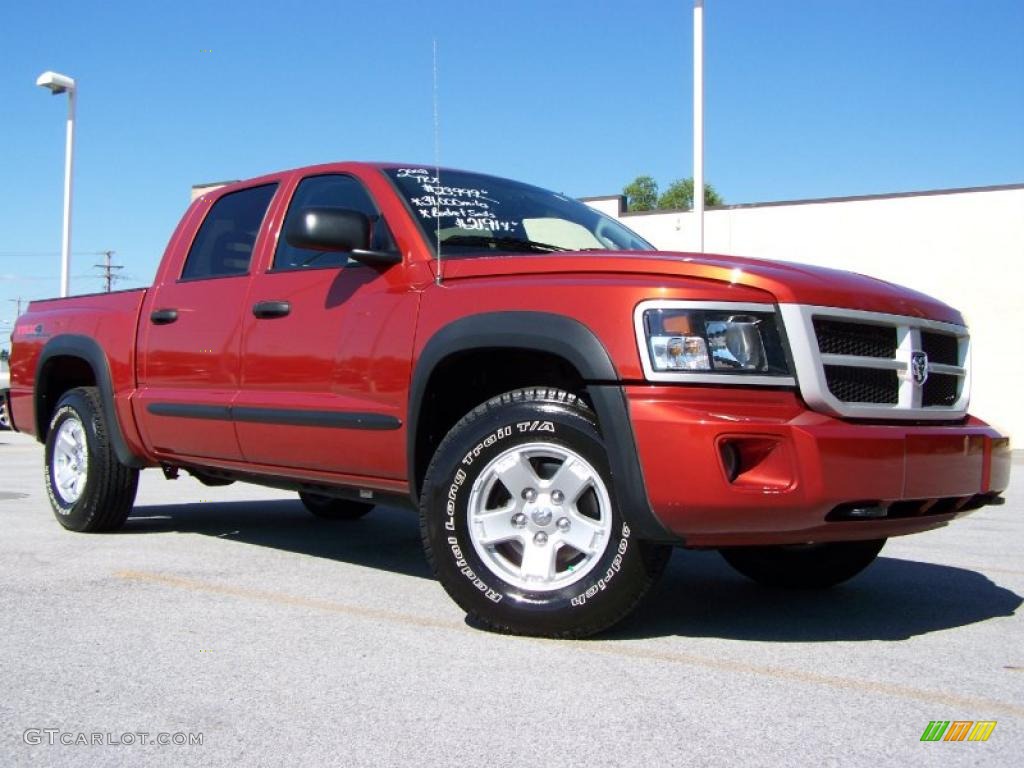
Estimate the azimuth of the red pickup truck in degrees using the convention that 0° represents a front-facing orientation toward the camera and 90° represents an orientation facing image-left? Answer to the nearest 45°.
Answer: approximately 315°

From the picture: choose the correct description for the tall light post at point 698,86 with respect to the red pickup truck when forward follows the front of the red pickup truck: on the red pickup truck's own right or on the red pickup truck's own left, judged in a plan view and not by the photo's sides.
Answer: on the red pickup truck's own left

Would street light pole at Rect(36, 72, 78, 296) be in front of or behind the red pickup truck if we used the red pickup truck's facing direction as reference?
behind
